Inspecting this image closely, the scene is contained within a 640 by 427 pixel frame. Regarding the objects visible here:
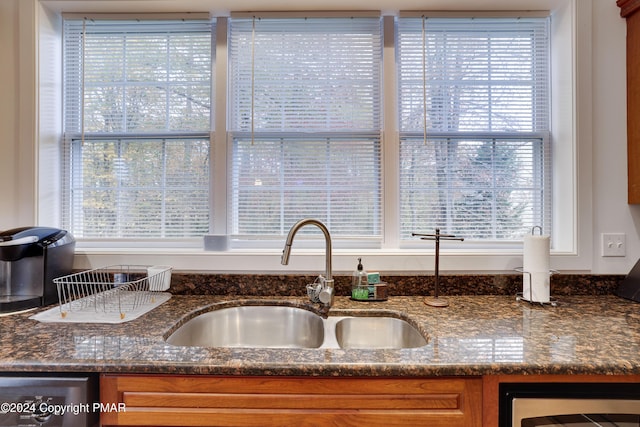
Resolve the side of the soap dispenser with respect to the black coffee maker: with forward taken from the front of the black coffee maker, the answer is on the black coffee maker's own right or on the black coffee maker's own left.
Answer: on the black coffee maker's own left

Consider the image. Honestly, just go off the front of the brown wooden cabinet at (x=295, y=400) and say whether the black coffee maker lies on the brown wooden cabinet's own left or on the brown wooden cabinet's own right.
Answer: on the brown wooden cabinet's own right

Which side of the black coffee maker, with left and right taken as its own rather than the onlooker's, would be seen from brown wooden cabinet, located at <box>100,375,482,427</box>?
left

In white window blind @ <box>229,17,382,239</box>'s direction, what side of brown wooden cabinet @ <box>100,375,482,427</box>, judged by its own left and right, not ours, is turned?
back
